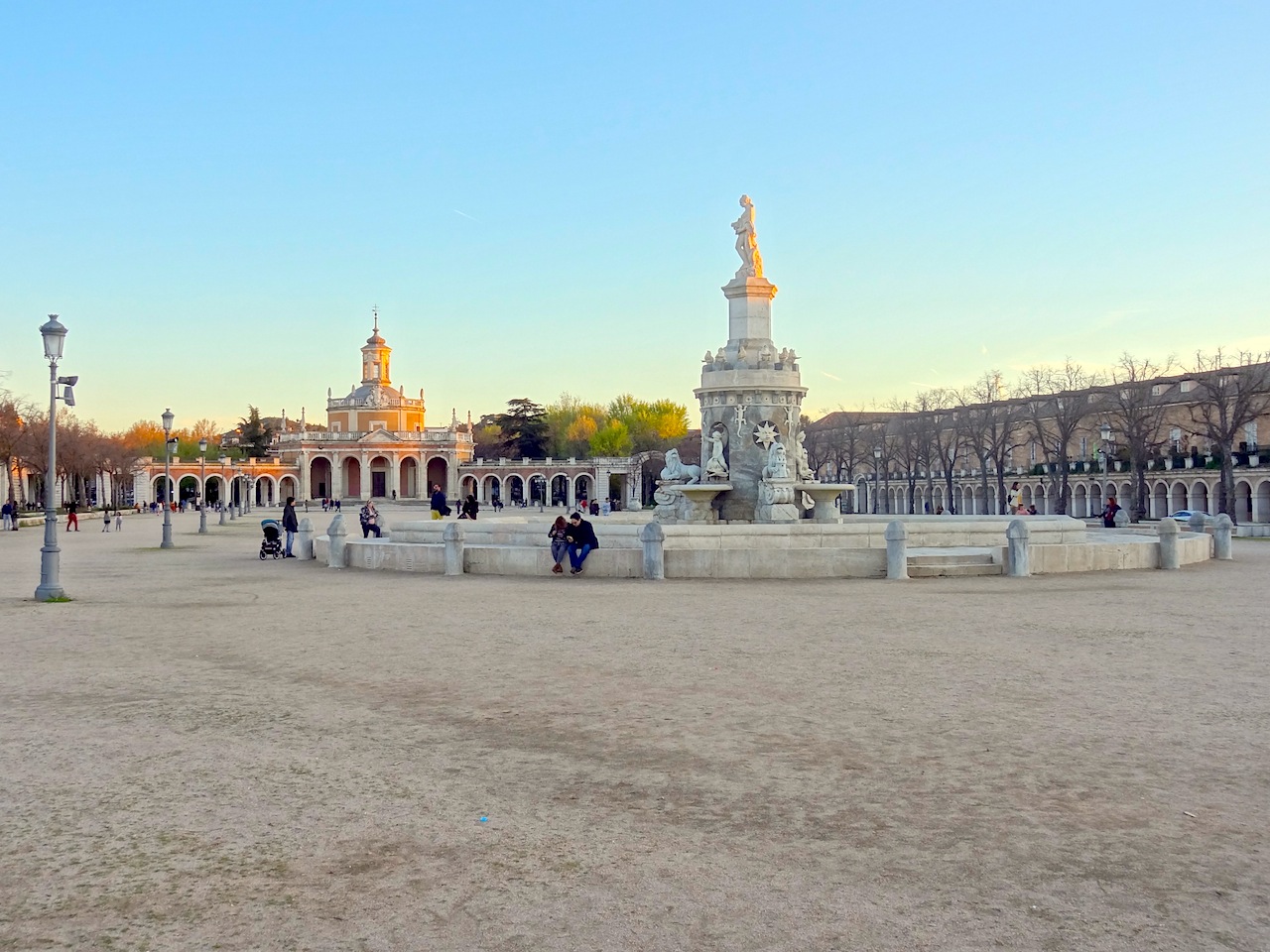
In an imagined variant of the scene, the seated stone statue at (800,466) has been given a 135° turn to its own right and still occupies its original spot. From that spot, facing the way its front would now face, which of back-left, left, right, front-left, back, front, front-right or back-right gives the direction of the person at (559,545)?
front

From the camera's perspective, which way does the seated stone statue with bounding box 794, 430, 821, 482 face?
to the viewer's right

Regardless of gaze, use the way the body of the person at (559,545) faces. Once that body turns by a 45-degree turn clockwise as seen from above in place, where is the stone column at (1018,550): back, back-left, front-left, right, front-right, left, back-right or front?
back-left

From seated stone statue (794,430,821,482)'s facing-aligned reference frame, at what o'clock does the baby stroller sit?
The baby stroller is roughly at 6 o'clock from the seated stone statue.

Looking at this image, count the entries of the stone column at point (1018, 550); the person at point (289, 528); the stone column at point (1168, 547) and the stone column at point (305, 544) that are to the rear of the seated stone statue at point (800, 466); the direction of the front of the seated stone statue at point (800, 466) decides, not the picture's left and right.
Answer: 2

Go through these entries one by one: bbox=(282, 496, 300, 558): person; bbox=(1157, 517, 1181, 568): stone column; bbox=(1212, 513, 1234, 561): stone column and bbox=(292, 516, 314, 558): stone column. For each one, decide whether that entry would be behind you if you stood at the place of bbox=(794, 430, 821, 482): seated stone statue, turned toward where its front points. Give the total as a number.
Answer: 2

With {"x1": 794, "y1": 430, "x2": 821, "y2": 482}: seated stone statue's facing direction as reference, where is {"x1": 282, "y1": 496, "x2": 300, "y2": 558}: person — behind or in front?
behind

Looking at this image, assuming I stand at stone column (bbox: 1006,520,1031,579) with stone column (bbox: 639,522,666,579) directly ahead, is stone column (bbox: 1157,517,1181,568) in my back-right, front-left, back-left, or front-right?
back-right

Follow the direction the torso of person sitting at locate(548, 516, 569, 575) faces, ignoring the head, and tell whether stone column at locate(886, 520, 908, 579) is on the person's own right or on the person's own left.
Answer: on the person's own left

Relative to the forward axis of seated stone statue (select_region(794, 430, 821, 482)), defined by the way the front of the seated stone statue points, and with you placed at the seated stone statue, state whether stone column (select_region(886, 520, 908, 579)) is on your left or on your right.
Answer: on your right

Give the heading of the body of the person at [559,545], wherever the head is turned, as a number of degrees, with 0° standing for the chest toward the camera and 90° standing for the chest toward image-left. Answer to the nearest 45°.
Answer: approximately 0°

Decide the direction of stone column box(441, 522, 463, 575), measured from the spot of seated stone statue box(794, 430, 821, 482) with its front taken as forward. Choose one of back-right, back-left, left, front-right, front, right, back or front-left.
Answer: back-right
